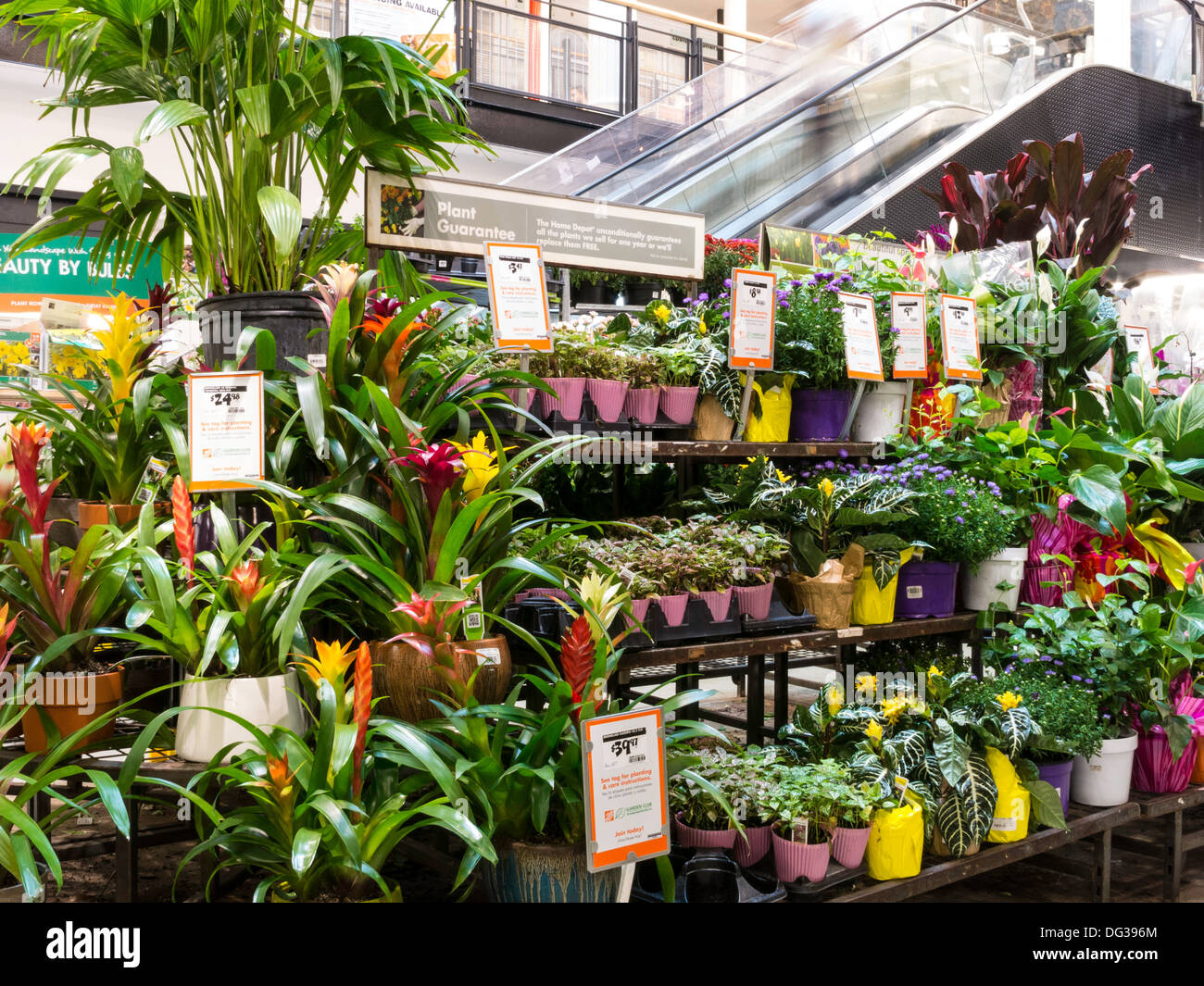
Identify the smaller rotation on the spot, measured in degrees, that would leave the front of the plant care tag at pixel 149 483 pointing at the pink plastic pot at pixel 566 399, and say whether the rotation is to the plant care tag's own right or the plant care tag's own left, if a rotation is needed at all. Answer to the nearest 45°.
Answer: approximately 90° to the plant care tag's own left

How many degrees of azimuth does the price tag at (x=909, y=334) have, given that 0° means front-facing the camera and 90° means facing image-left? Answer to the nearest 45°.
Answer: approximately 0°

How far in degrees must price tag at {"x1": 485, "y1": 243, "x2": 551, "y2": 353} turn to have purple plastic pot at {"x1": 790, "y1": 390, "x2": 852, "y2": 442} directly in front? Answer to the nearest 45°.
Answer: approximately 135° to its left

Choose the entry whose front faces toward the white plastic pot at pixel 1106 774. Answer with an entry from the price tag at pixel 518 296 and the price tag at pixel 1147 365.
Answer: the price tag at pixel 1147 365

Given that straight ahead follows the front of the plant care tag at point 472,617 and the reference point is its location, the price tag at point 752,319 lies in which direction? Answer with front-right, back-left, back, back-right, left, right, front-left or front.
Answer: back-left

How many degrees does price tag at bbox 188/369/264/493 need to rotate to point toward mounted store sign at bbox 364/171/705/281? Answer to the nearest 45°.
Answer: approximately 135° to its left

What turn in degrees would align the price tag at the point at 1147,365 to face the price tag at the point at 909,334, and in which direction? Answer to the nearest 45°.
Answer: approximately 45° to its right

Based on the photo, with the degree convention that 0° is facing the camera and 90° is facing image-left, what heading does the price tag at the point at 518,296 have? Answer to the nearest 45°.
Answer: approximately 0°

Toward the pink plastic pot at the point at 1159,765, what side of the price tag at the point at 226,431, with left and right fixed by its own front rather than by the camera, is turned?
left

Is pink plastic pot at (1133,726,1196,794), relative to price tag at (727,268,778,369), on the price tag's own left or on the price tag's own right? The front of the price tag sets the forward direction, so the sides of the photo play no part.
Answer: on the price tag's own left
